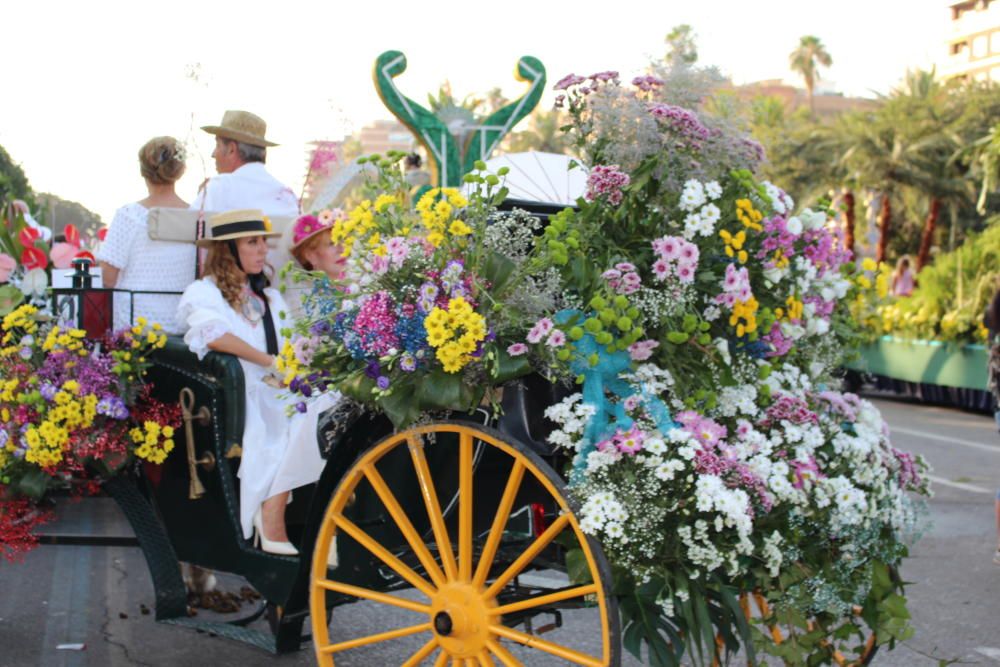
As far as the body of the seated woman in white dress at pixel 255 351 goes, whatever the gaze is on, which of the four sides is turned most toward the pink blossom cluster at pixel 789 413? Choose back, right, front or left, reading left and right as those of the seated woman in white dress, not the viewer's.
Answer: front

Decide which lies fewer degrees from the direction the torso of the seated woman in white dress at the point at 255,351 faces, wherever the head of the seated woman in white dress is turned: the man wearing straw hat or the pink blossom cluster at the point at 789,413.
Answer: the pink blossom cluster

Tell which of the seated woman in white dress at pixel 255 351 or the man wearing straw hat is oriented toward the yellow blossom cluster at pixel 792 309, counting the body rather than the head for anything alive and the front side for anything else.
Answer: the seated woman in white dress

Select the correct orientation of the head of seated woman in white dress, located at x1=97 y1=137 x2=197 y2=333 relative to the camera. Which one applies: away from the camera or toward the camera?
away from the camera

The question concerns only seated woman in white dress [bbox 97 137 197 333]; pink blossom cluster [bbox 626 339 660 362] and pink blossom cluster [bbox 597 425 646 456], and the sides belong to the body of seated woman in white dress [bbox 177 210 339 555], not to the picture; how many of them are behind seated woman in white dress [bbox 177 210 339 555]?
1

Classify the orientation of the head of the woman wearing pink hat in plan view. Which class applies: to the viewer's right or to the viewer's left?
to the viewer's right

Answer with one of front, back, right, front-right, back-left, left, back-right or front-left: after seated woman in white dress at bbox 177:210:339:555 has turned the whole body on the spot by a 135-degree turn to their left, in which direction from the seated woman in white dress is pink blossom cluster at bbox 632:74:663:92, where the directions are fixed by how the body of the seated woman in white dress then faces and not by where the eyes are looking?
back-right

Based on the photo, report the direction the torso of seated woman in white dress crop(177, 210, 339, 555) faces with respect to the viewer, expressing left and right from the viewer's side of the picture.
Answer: facing the viewer and to the right of the viewer
